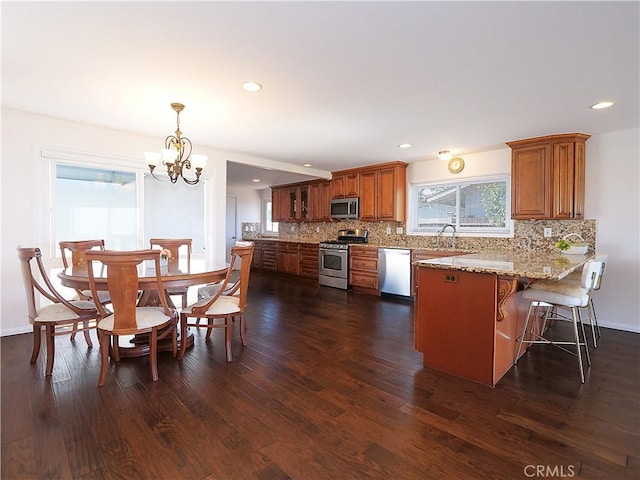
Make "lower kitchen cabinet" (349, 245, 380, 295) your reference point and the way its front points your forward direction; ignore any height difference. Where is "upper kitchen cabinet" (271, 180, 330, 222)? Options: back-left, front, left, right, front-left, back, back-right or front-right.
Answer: right

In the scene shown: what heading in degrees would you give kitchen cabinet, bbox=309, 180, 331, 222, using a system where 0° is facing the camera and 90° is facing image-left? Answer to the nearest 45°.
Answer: approximately 45°

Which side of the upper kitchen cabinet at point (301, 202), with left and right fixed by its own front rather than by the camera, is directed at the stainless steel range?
left

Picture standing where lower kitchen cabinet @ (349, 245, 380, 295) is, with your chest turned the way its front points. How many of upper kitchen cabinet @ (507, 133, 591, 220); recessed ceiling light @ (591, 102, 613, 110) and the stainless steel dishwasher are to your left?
3

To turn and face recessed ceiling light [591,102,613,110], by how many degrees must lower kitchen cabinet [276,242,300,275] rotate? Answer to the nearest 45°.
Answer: approximately 90° to its left

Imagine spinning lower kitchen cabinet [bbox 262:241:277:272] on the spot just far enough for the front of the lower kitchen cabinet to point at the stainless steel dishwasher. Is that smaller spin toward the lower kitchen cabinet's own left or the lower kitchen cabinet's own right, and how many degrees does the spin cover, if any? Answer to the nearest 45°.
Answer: approximately 90° to the lower kitchen cabinet's own left

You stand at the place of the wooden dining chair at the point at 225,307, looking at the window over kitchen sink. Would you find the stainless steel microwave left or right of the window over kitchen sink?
left

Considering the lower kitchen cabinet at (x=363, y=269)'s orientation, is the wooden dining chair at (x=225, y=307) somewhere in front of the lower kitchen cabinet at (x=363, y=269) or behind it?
in front

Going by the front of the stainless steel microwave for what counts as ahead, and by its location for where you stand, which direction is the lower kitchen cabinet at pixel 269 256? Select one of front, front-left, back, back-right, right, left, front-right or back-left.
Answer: right

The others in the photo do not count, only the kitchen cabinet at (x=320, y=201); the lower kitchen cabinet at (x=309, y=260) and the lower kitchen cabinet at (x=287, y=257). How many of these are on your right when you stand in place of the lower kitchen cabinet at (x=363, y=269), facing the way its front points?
3

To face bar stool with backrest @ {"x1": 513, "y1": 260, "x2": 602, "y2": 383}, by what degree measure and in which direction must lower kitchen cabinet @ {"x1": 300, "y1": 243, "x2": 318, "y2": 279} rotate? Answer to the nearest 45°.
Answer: approximately 90° to its left
